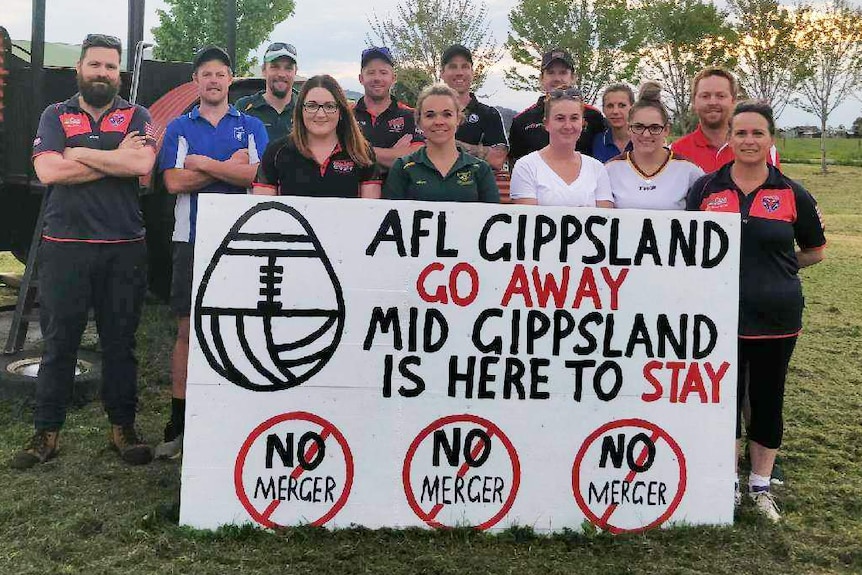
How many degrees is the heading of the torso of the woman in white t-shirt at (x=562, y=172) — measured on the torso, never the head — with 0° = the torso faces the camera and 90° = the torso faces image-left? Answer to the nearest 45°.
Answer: approximately 0°

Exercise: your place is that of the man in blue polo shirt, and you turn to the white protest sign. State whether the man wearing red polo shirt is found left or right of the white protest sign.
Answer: left

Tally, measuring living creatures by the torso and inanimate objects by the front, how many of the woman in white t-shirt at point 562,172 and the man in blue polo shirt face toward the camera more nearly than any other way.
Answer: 2

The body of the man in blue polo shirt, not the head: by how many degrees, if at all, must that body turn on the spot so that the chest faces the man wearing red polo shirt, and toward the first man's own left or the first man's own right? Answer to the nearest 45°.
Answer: approximately 90° to the first man's own left

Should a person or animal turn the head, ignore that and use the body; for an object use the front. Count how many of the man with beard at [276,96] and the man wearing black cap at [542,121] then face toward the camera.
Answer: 2

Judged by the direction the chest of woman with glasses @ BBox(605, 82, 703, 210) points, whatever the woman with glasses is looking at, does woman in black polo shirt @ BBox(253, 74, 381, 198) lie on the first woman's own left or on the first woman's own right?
on the first woman's own right

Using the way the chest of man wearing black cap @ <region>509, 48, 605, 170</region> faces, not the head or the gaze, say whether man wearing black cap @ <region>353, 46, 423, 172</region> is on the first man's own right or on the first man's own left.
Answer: on the first man's own right
